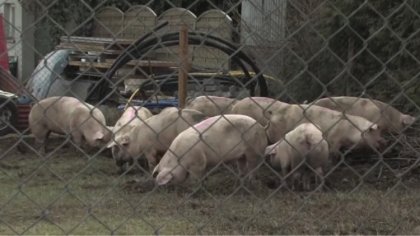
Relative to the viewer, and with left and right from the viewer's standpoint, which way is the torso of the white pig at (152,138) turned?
facing the viewer and to the left of the viewer

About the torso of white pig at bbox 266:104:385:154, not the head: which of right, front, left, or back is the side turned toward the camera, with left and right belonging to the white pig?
right

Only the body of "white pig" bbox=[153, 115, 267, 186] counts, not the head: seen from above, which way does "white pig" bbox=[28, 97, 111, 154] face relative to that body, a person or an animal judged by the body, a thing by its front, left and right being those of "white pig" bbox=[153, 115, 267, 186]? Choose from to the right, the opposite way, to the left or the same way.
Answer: the opposite way

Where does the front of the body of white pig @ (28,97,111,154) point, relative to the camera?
to the viewer's right

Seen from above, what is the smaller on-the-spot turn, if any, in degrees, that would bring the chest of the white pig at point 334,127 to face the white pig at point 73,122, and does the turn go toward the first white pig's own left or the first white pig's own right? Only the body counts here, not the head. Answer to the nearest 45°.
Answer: approximately 180°

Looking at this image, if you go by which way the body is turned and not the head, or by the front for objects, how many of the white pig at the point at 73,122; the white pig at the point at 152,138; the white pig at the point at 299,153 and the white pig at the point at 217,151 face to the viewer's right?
1

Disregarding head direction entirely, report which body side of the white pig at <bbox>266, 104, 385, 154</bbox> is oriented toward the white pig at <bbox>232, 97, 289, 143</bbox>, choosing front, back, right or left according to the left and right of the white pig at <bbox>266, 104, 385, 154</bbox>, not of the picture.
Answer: back

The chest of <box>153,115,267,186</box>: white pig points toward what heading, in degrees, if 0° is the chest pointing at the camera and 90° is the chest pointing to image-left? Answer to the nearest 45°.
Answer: approximately 90°

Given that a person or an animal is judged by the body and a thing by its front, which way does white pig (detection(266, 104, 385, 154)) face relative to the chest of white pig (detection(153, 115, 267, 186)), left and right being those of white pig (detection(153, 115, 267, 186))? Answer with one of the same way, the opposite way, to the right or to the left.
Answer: the opposite way

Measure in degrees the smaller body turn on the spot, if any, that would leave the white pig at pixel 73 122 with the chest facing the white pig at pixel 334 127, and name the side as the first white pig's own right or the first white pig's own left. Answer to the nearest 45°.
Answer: approximately 45° to the first white pig's own right

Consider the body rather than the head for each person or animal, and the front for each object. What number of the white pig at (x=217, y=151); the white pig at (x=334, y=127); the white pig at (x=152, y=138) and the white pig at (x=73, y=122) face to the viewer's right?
2

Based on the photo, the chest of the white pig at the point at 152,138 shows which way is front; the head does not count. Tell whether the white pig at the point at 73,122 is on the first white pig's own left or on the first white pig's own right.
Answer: on the first white pig's own right
